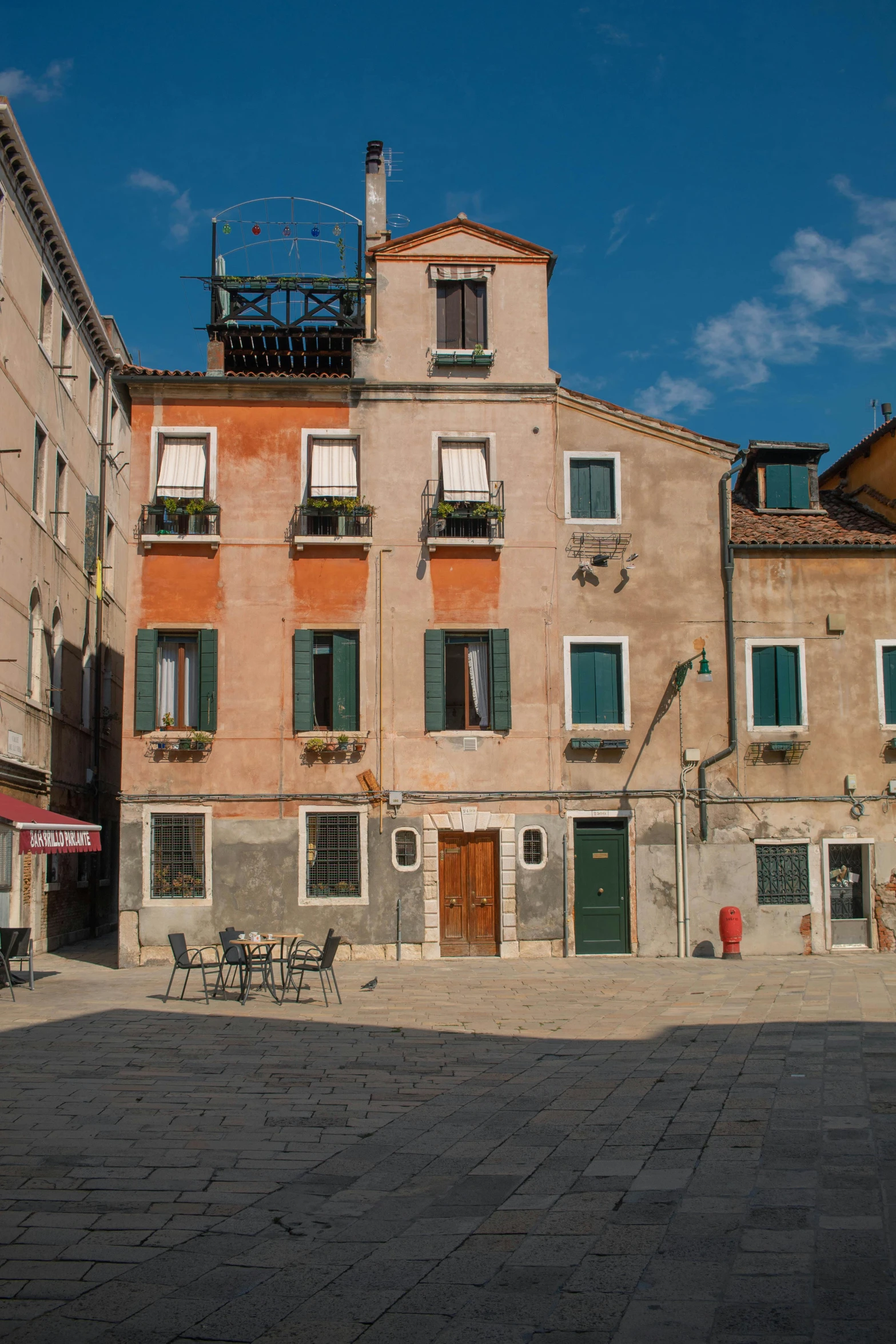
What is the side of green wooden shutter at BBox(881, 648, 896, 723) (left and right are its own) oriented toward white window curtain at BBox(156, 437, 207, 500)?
right

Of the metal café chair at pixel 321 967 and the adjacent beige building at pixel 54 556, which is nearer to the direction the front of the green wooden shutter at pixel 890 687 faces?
the metal café chair

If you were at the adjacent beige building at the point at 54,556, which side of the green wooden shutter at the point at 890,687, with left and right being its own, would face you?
right

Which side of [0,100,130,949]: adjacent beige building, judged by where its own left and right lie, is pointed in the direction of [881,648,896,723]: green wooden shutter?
front

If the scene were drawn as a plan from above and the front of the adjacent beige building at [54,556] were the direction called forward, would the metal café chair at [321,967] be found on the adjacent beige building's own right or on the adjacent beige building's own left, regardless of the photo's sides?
on the adjacent beige building's own right

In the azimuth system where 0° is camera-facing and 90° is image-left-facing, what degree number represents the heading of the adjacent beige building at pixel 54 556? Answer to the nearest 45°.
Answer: approximately 270°

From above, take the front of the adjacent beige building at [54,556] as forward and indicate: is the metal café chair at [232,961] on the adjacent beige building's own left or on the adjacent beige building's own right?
on the adjacent beige building's own right

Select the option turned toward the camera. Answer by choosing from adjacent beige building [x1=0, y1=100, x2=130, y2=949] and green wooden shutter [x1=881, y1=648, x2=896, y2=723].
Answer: the green wooden shutter

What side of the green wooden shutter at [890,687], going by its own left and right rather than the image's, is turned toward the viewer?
front

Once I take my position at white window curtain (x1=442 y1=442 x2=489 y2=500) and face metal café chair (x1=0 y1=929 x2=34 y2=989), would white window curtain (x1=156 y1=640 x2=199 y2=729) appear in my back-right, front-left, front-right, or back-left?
front-right

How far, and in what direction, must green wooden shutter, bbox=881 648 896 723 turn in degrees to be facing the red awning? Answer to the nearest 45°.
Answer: approximately 45° to its right

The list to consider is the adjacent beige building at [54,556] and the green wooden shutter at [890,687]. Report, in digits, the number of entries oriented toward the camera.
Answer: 1
